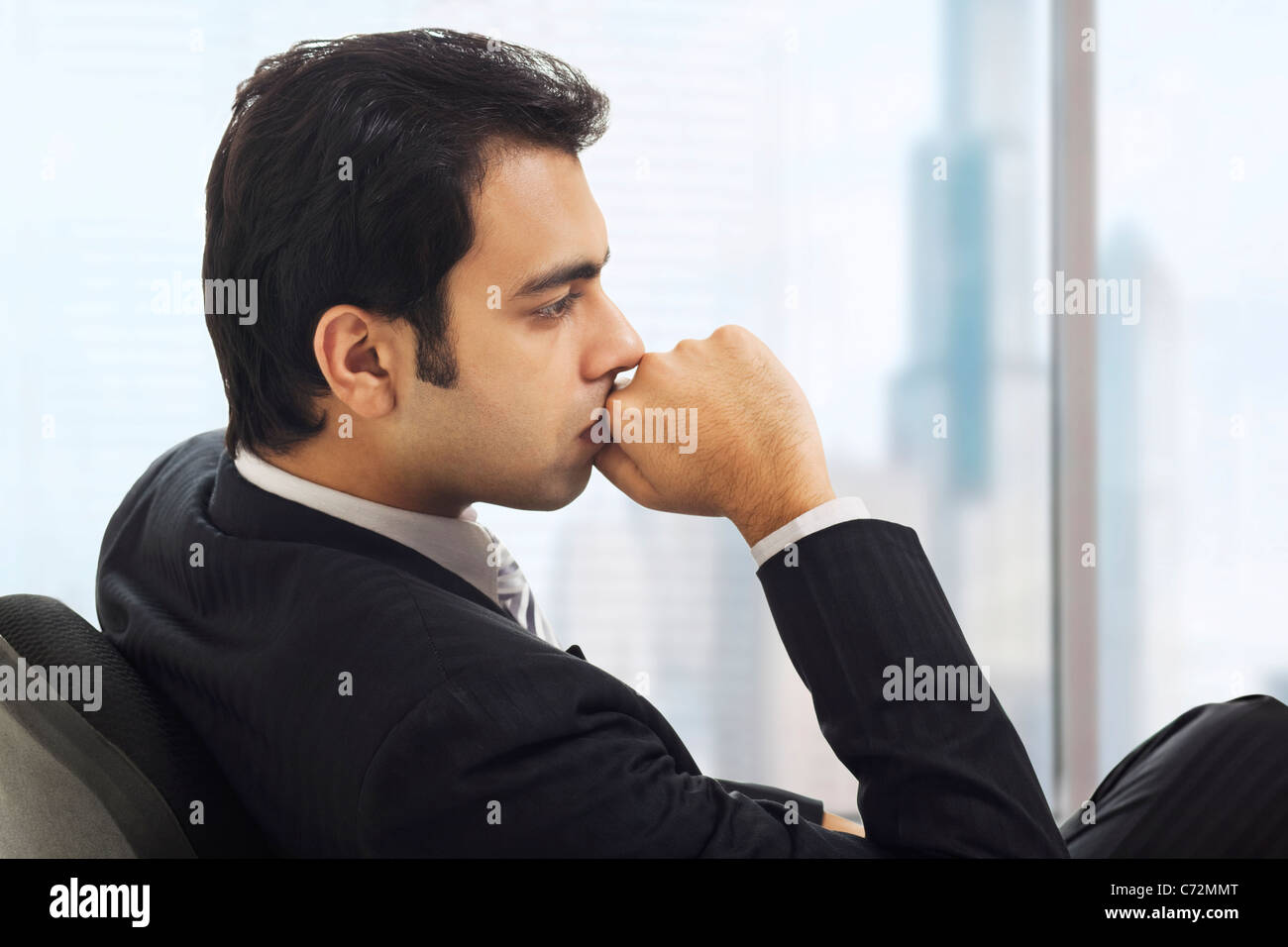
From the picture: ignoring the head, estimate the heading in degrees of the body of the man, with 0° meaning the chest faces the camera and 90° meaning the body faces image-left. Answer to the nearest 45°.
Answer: approximately 270°

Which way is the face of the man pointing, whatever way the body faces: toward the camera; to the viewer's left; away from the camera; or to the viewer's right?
to the viewer's right
